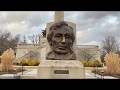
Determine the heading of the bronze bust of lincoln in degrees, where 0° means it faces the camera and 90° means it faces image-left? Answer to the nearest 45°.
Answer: approximately 0°

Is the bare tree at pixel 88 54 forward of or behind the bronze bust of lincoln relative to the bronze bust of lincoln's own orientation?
behind
